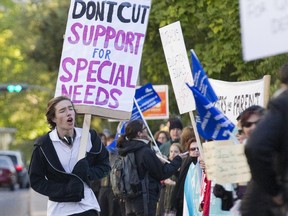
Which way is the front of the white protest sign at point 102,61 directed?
toward the camera

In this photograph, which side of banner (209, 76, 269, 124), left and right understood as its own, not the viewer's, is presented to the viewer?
front

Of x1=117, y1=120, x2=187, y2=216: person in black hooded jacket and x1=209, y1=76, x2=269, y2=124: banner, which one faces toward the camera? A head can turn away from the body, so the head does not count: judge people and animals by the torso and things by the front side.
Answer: the banner

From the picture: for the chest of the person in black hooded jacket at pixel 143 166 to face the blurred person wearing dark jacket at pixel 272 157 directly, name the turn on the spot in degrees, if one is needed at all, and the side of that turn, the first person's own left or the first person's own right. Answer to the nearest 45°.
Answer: approximately 90° to the first person's own right

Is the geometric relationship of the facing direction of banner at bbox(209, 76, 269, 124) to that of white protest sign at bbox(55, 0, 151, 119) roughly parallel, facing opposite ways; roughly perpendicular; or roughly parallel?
roughly parallel

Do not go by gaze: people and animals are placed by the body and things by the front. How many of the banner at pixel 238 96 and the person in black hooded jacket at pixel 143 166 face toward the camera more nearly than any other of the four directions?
1
